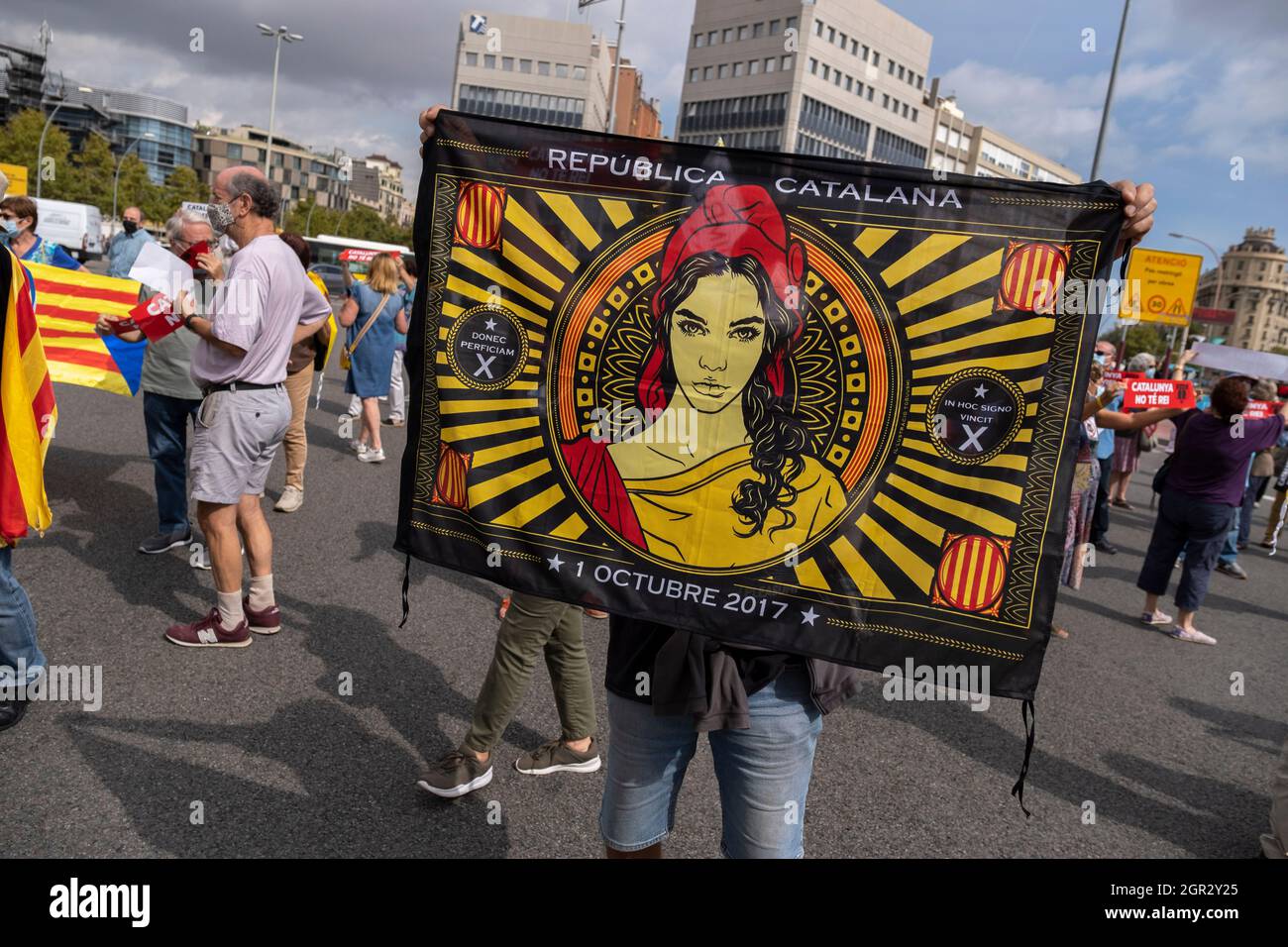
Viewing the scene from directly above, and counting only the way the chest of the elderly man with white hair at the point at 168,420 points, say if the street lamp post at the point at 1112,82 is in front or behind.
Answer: behind

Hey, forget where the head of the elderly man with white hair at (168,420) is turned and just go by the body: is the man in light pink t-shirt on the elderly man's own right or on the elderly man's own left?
on the elderly man's own left

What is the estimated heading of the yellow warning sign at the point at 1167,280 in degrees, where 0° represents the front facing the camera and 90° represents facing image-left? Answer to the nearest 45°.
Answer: approximately 0°

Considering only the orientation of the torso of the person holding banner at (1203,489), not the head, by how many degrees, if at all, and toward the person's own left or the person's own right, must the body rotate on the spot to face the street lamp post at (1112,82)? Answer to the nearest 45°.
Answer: approximately 45° to the person's own left

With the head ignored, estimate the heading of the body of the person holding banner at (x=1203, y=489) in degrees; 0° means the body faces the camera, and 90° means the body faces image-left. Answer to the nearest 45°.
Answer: approximately 225°

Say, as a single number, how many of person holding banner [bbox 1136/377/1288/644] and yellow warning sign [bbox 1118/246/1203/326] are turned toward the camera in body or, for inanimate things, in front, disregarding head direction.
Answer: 1

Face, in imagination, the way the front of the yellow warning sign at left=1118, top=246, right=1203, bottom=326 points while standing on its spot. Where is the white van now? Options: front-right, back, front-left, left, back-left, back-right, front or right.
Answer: right

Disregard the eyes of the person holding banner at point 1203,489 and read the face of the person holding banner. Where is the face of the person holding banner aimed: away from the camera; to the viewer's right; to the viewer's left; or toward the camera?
away from the camera

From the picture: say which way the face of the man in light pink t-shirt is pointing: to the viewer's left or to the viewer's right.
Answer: to the viewer's left

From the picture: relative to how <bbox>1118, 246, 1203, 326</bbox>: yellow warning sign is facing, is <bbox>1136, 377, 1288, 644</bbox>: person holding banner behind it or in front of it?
in front

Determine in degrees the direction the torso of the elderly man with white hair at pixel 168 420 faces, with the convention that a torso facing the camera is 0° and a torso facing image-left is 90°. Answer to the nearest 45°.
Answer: approximately 45°
